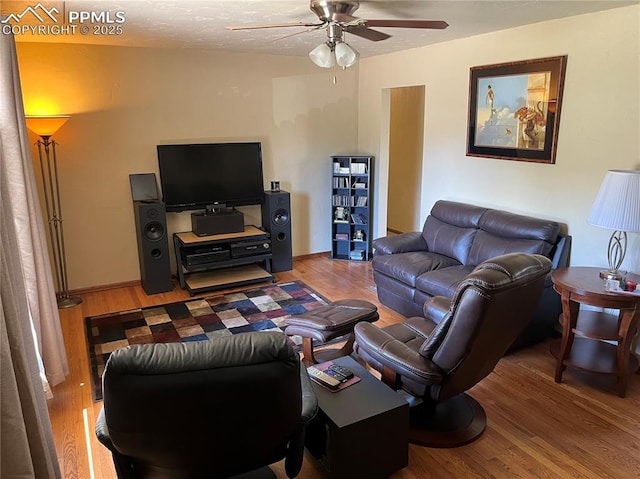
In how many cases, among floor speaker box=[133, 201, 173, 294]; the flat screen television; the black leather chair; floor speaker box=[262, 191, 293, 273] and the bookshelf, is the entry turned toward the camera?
4

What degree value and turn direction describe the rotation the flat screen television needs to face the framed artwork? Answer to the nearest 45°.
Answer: approximately 45° to its left

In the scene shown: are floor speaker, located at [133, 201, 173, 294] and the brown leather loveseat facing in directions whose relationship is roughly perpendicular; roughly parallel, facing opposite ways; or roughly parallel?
roughly perpendicular

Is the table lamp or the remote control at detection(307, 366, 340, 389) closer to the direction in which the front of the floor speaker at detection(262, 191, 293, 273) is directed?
the remote control

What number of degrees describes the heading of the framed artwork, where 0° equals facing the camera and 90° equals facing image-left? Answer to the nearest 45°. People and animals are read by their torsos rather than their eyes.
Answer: approximately 45°

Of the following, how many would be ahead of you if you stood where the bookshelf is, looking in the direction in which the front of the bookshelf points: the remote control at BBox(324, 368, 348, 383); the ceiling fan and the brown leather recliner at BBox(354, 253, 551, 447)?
3

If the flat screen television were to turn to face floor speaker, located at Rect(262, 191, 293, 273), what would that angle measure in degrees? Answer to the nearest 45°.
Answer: approximately 90° to its left

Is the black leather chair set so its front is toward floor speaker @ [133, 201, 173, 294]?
yes

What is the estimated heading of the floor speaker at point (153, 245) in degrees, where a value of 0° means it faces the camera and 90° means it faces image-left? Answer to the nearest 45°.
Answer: approximately 0°

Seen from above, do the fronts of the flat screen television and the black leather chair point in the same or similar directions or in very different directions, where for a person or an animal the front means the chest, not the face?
very different directions
